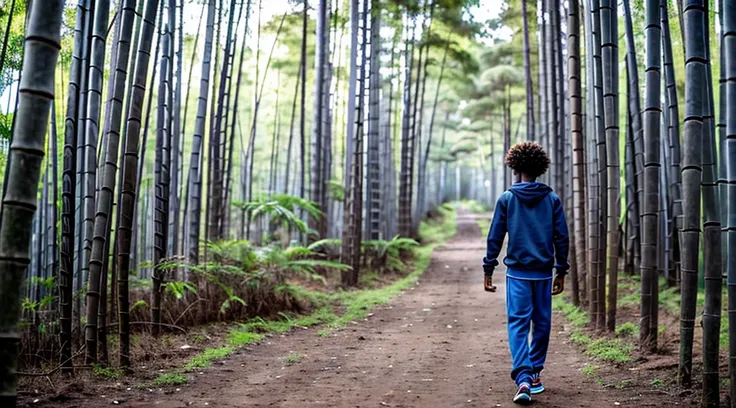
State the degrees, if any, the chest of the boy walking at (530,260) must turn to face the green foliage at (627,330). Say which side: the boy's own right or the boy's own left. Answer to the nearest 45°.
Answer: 0° — they already face it

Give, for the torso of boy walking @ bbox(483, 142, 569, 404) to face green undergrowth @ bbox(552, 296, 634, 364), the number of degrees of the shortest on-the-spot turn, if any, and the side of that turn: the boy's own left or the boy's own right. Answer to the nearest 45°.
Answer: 0° — they already face it

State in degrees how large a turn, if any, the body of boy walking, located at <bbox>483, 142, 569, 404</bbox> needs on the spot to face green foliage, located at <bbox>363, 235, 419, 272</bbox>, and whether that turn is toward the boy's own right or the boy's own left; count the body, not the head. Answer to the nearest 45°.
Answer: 0° — they already face it

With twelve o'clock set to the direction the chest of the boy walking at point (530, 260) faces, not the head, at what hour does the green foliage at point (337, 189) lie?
The green foliage is roughly at 11 o'clock from the boy walking.

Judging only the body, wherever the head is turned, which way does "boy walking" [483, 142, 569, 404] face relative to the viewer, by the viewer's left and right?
facing away from the viewer

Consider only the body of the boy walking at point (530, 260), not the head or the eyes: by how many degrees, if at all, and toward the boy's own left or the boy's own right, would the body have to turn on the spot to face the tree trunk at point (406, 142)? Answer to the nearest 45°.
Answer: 0° — they already face it

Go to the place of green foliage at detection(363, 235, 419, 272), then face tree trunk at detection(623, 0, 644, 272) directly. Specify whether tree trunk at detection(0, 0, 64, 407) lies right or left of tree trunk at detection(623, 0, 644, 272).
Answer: right

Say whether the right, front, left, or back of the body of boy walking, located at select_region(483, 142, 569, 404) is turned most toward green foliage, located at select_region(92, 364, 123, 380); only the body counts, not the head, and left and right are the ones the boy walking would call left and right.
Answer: left

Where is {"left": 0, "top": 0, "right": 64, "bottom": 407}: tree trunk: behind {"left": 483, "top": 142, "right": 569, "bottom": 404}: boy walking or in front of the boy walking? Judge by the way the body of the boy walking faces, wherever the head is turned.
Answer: behind
